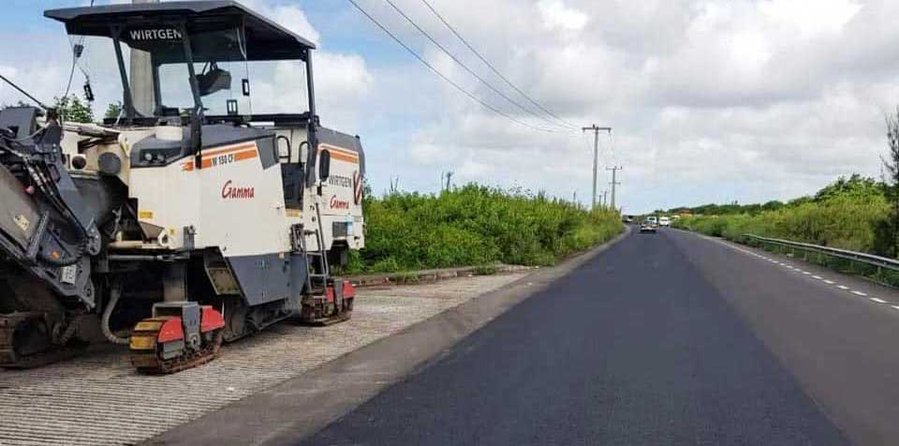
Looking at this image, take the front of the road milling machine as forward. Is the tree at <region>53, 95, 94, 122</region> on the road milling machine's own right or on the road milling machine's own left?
on the road milling machine's own right

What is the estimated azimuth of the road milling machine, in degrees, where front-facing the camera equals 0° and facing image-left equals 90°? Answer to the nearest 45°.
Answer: approximately 45°

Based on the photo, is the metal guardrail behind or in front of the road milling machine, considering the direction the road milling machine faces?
behind
